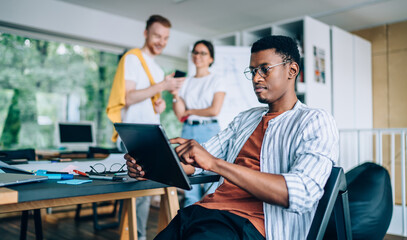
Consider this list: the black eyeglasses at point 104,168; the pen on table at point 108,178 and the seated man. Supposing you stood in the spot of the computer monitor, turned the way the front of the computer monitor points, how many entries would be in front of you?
3

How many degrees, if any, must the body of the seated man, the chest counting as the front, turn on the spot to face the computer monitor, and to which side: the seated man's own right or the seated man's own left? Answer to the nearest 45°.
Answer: approximately 90° to the seated man's own right

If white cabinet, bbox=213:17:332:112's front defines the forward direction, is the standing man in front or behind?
in front

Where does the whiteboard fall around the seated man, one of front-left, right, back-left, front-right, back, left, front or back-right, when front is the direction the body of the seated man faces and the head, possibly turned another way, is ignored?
back-right

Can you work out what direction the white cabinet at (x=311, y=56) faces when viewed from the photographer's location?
facing the viewer and to the left of the viewer

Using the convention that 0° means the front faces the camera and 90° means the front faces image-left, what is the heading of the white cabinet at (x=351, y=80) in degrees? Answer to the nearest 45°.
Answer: approximately 315°

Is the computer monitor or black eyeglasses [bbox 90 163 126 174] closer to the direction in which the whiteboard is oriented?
the black eyeglasses

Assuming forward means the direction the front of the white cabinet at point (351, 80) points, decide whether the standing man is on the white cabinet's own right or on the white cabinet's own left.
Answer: on the white cabinet's own right

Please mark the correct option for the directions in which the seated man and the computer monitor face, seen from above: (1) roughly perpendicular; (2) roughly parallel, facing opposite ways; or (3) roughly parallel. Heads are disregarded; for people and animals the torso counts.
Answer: roughly perpendicular

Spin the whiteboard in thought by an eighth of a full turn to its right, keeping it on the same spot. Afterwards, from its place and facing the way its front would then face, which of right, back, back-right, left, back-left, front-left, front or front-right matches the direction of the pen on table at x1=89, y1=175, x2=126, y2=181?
front-left

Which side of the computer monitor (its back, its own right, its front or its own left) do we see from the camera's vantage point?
front

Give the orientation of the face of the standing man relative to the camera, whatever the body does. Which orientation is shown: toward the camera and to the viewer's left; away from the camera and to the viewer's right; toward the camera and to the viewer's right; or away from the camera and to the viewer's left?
toward the camera and to the viewer's right

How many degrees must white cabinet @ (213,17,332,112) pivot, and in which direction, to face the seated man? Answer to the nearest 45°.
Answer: approximately 45° to its left

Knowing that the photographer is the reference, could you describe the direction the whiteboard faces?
facing the viewer
